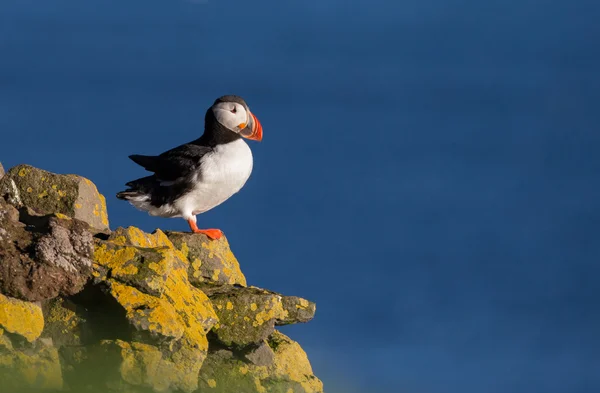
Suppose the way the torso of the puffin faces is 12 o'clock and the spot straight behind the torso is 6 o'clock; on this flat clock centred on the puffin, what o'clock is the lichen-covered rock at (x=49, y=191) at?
The lichen-covered rock is roughly at 6 o'clock from the puffin.

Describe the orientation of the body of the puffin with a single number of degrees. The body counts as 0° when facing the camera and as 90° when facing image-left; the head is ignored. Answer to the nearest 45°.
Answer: approximately 270°
